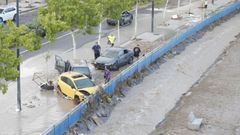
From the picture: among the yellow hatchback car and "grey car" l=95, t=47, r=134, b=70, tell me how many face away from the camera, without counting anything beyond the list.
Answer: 0

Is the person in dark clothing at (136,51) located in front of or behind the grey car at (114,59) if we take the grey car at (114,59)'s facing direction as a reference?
behind

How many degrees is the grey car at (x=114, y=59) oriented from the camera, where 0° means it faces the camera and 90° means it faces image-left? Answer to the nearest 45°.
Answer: approximately 45°
